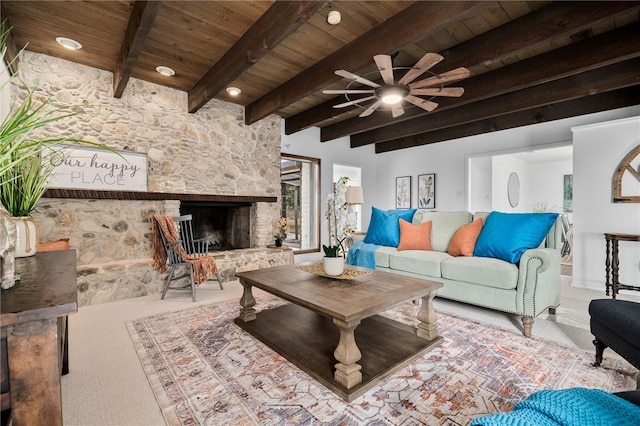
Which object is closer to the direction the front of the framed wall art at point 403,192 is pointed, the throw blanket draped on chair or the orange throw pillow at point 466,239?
the throw blanket draped on chair

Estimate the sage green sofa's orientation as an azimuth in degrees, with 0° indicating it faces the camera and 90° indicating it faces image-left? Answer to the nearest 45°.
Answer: approximately 45°

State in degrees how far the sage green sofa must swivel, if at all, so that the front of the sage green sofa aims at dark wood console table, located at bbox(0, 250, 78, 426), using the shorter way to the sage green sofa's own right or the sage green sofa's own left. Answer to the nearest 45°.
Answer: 0° — it already faces it

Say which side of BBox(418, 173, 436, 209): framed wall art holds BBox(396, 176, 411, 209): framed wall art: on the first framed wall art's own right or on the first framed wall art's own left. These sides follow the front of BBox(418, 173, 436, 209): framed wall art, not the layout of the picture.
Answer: on the first framed wall art's own right

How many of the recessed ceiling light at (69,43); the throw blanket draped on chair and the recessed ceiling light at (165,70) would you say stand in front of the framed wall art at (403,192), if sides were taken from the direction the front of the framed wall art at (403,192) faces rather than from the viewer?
3

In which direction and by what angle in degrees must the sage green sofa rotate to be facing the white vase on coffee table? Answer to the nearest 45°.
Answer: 0° — it already faces it
